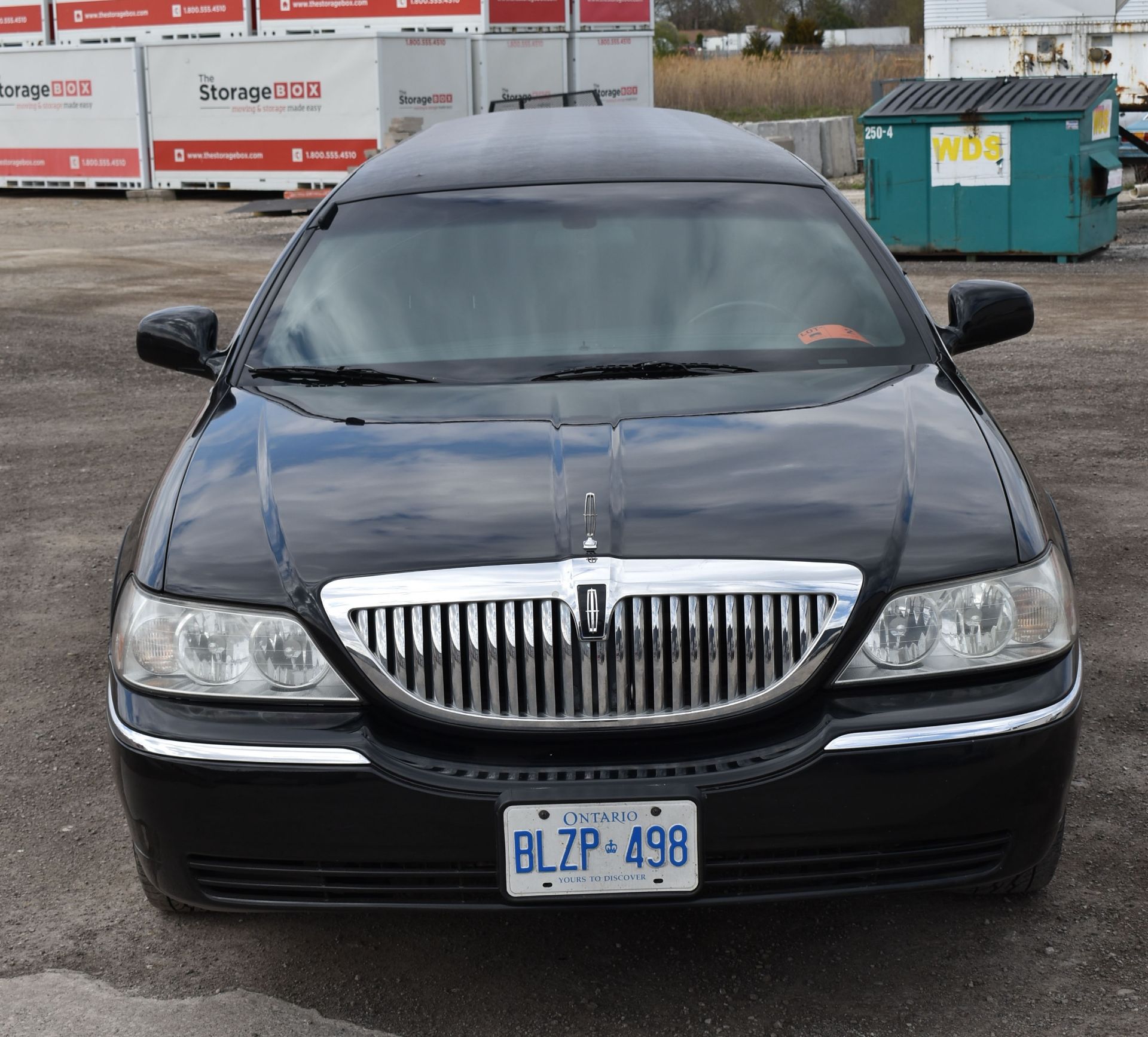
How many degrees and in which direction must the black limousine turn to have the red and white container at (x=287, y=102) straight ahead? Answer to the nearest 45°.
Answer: approximately 180°

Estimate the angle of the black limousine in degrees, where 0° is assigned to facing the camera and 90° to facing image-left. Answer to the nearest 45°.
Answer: approximately 0°

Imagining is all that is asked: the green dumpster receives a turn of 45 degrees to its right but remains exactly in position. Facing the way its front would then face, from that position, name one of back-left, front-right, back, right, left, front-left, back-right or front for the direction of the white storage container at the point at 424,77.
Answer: right

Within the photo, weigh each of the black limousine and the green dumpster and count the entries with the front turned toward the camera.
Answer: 2

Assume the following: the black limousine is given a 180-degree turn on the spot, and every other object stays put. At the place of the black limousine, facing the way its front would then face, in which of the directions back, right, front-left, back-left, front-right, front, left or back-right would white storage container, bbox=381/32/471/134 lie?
front

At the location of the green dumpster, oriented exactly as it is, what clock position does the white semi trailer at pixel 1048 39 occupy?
The white semi trailer is roughly at 6 o'clock from the green dumpster.

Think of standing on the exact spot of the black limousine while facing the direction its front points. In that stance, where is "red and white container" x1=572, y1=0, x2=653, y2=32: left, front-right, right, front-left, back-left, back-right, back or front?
back

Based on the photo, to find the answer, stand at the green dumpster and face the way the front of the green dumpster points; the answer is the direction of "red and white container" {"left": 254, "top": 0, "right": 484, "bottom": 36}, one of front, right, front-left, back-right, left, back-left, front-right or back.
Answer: back-right

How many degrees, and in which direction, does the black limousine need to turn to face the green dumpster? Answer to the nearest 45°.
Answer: approximately 180°

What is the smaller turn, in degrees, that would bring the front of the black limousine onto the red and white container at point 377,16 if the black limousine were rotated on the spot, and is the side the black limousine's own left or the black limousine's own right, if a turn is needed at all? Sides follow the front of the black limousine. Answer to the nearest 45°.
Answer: approximately 180°

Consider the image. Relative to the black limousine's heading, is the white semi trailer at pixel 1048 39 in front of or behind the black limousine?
behind

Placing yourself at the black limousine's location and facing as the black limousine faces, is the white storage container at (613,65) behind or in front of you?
behind

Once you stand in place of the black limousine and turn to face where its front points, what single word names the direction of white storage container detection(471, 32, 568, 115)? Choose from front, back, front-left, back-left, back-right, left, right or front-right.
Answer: back
